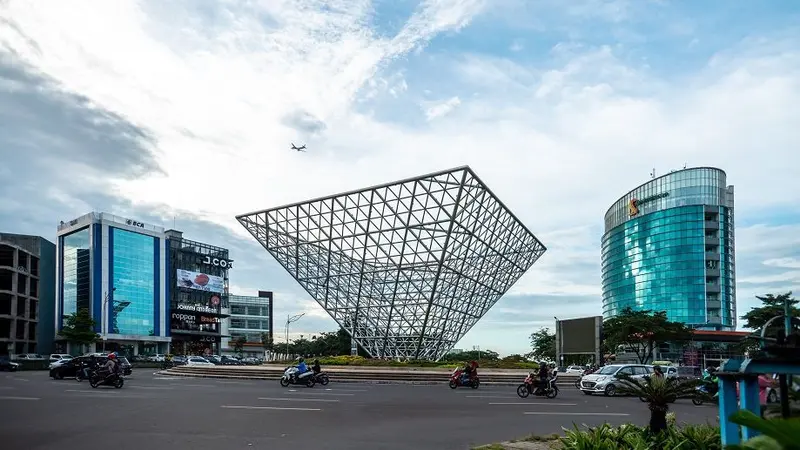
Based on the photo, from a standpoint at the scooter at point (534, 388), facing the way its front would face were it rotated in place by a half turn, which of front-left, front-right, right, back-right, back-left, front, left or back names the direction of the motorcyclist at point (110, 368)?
back

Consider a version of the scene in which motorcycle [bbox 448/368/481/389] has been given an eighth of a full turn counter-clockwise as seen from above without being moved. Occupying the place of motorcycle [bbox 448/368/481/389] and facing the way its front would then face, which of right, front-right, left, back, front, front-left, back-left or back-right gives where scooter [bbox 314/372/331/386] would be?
front-right

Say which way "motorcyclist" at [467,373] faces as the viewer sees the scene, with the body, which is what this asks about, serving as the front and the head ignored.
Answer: to the viewer's left

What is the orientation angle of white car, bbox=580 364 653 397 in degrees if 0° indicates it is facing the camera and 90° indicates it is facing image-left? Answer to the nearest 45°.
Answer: approximately 45°

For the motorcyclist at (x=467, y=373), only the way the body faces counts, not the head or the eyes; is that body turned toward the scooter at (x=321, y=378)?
yes

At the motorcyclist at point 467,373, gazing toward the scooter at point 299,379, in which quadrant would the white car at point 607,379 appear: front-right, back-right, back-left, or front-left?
back-left

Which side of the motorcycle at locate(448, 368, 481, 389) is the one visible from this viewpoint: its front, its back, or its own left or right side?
left

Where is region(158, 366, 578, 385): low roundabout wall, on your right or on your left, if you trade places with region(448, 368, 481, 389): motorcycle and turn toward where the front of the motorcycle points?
on your right

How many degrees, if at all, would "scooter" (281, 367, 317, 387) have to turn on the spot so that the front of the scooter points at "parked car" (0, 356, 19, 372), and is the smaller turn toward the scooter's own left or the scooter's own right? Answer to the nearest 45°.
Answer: approximately 45° to the scooter's own right

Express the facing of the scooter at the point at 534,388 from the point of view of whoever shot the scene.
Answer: facing to the left of the viewer

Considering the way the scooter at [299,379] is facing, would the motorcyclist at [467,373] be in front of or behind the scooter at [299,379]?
behind

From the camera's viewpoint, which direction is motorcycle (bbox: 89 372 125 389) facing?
to the viewer's left

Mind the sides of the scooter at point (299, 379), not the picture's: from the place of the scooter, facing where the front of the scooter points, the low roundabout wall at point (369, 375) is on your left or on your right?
on your right
